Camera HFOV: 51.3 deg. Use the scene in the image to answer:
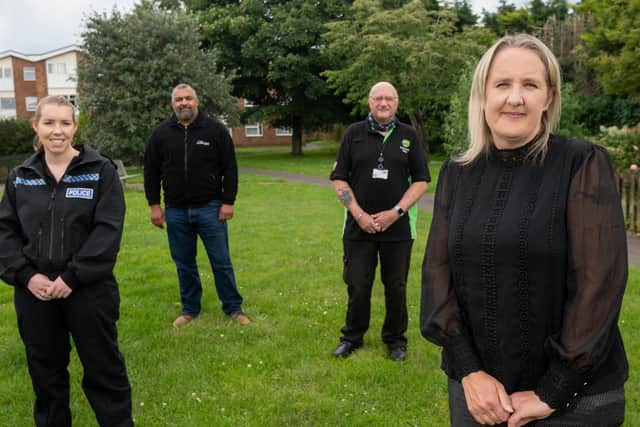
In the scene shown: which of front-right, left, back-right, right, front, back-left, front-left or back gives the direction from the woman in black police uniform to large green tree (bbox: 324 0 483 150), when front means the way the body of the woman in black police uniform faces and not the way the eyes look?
back-left

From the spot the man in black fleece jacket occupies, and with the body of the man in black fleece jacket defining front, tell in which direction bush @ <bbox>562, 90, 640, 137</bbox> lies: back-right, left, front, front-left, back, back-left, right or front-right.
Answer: back-left

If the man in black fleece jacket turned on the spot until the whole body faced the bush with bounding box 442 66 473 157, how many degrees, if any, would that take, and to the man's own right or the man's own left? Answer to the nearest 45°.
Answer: approximately 135° to the man's own left

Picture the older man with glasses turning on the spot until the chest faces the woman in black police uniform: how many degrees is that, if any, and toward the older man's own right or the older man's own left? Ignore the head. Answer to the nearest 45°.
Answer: approximately 45° to the older man's own right

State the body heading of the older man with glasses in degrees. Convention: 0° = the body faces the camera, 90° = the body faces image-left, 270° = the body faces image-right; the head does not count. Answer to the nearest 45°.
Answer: approximately 0°

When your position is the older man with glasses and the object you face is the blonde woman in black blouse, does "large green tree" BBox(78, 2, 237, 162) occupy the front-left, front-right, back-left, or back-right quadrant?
back-right

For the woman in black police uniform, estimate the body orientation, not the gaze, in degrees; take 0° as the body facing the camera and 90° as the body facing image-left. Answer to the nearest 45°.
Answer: approximately 0°

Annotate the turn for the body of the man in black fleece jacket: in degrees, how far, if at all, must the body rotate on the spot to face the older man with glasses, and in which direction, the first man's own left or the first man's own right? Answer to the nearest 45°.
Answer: approximately 45° to the first man's own left

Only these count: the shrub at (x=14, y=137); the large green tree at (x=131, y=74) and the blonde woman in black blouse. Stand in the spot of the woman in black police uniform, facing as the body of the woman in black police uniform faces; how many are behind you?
2
